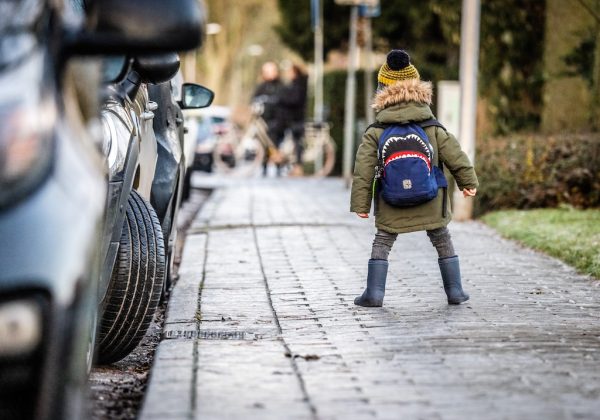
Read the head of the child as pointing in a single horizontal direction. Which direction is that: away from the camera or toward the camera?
away from the camera

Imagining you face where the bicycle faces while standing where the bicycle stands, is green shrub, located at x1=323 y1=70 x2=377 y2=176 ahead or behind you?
behind

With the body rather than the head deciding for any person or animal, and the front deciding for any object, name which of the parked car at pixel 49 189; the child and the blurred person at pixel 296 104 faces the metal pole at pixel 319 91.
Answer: the child

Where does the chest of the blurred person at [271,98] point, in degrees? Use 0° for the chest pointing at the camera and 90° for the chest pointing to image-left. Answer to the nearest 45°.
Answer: approximately 45°

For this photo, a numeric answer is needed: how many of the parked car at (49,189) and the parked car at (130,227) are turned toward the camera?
2

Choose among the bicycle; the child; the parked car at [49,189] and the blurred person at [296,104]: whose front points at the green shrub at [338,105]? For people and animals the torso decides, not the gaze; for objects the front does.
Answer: the child

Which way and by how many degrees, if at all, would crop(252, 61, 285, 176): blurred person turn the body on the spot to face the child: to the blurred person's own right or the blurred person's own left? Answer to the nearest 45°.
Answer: approximately 45° to the blurred person's own left

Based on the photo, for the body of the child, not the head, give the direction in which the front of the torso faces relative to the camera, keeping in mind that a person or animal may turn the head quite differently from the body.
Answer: away from the camera

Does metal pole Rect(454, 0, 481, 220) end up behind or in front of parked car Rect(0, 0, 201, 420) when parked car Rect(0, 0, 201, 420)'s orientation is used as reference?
behind
